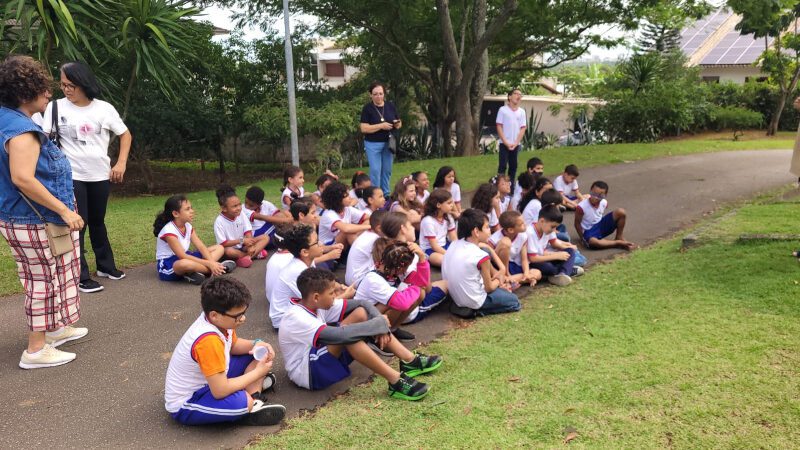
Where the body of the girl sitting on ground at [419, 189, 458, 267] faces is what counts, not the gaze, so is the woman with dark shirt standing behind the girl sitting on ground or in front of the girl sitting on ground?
behind

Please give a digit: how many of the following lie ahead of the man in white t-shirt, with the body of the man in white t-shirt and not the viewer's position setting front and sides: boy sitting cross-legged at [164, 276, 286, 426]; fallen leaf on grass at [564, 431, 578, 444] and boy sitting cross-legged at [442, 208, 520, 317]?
3

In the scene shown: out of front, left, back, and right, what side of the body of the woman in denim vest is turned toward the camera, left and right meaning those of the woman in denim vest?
right

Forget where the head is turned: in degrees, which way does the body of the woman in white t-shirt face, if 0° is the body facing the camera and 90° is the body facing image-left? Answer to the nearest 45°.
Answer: approximately 0°

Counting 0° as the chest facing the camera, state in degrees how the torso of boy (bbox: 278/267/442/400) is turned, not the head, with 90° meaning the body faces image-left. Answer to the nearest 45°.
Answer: approximately 270°
